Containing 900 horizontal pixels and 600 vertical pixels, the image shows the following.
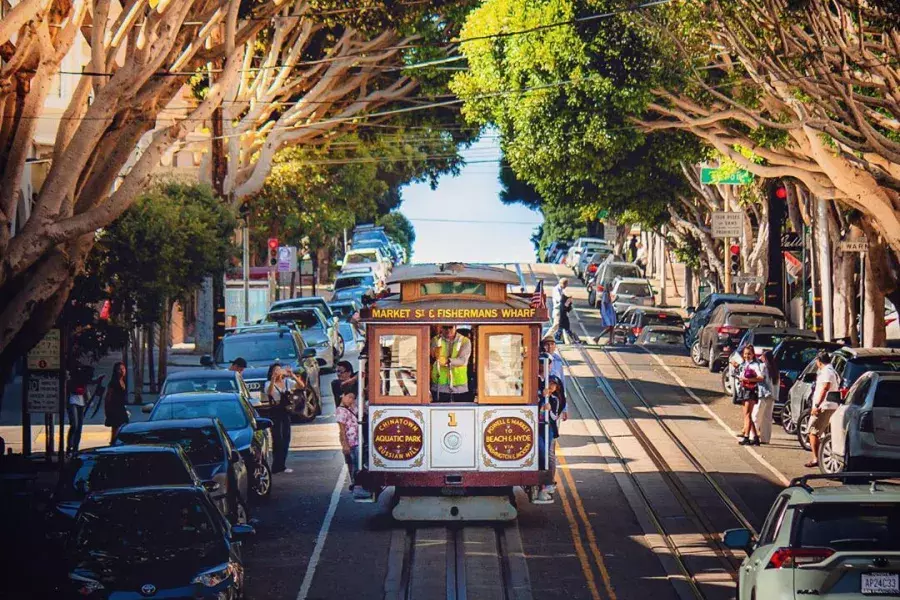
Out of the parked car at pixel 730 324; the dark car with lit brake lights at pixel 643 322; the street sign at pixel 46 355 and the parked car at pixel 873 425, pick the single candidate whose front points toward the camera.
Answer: the street sign

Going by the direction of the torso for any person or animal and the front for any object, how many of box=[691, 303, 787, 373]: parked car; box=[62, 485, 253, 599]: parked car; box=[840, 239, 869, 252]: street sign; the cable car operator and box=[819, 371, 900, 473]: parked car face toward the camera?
3

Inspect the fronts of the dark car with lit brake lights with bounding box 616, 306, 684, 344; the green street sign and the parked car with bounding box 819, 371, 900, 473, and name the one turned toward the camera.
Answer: the green street sign

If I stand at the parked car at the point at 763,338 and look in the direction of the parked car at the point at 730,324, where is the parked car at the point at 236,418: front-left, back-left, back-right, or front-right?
back-left

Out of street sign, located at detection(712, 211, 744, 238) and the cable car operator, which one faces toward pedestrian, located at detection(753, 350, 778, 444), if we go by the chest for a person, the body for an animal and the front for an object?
the street sign

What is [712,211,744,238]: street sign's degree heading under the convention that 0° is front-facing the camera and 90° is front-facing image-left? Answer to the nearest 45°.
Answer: approximately 0°
